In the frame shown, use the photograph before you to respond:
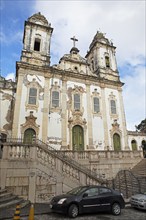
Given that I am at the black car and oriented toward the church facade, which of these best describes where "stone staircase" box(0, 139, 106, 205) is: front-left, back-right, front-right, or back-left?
front-left

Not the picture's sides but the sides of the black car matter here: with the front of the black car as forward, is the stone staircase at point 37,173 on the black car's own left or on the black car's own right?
on the black car's own right

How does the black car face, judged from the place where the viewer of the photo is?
facing the viewer and to the left of the viewer

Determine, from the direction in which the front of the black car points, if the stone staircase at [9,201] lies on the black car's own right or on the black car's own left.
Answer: on the black car's own right

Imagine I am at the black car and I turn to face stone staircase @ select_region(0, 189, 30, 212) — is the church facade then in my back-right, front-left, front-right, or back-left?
front-right

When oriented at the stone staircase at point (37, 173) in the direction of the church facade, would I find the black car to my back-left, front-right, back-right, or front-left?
back-right

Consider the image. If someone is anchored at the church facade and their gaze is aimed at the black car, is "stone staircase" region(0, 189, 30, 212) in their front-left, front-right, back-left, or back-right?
front-right

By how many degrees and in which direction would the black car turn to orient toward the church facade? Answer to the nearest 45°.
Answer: approximately 135° to its right
